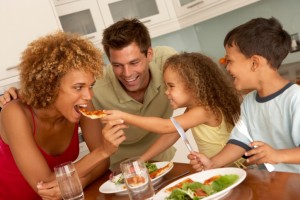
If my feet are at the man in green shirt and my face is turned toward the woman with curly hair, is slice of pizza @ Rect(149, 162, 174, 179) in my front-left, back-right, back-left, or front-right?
front-left

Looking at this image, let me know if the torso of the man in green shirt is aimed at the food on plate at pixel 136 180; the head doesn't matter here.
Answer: yes

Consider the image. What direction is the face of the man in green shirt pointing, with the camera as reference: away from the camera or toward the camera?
toward the camera

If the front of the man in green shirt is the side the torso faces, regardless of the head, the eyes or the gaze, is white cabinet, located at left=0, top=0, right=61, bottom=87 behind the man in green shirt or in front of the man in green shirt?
behind

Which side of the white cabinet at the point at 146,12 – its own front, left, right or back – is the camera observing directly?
front

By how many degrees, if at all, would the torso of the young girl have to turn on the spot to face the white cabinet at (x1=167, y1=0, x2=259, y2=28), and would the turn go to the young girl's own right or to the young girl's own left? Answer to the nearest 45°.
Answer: approximately 90° to the young girl's own right

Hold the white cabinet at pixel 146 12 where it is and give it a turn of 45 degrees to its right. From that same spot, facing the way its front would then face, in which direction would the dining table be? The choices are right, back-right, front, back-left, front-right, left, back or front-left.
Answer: front-left

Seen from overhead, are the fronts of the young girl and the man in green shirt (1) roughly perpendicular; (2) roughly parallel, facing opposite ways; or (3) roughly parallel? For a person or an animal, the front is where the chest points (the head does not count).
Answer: roughly perpendicular

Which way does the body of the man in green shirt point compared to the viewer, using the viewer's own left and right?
facing the viewer

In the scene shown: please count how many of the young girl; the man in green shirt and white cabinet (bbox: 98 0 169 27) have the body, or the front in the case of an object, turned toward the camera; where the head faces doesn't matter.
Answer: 2

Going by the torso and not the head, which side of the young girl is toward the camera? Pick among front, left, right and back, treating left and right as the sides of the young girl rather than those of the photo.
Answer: left

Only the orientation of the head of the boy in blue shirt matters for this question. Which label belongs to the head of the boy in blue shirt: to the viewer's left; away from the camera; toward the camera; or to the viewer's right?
to the viewer's left

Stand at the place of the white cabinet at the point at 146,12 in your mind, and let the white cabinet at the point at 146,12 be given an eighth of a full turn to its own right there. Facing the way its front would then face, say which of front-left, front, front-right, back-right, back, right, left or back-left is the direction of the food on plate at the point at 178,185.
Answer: front-left

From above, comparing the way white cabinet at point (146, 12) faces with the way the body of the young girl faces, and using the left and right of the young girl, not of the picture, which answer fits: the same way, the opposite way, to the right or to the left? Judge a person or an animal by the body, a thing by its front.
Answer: to the left

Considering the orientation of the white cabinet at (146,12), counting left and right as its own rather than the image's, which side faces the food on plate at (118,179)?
front

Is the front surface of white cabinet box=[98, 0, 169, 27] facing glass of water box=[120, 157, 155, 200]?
yes

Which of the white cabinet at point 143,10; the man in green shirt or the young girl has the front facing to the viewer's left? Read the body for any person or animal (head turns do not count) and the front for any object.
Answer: the young girl
